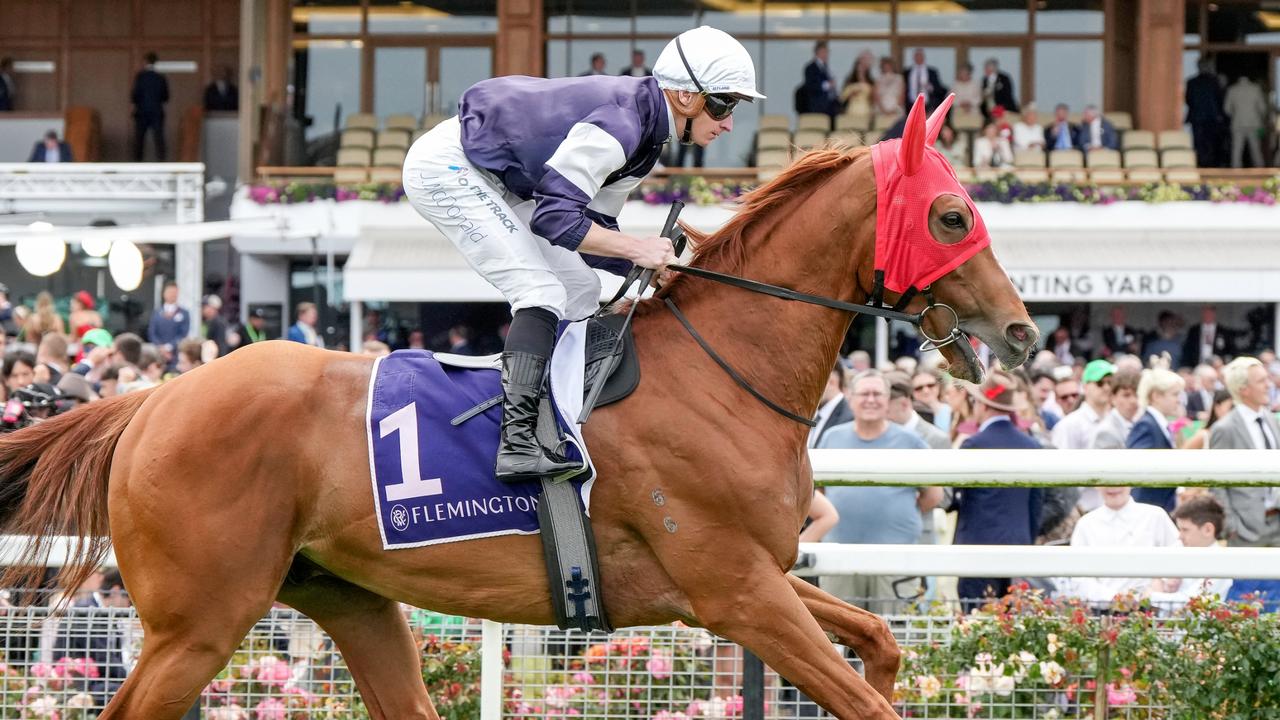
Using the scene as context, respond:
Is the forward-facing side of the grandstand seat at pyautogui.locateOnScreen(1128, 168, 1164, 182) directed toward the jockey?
yes

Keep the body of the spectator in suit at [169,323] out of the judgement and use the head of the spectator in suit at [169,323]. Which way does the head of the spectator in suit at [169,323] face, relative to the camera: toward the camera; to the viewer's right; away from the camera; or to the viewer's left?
toward the camera

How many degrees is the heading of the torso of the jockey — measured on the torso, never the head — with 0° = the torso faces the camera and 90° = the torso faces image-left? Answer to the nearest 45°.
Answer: approximately 270°

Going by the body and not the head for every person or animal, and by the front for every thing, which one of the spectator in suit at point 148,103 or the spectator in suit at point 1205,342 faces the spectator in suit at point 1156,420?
the spectator in suit at point 1205,342

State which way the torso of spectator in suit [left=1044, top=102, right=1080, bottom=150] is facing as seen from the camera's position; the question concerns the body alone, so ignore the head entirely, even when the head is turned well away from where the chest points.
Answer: toward the camera

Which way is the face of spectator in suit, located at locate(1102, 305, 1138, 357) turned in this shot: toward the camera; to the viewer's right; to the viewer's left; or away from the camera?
toward the camera

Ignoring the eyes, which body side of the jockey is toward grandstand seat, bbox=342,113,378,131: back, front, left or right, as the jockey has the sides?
left

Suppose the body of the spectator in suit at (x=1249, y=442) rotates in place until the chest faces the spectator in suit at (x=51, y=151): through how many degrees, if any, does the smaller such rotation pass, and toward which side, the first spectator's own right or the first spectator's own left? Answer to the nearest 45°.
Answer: approximately 180°

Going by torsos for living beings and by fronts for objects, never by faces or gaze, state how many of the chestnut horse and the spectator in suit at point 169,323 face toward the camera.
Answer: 1

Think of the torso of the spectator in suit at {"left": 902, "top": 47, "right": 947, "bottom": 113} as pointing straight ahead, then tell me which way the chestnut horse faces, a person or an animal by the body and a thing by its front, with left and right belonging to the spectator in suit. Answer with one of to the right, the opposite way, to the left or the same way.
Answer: to the left

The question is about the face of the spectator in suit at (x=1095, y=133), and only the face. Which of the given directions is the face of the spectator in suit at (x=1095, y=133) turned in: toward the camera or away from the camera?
toward the camera

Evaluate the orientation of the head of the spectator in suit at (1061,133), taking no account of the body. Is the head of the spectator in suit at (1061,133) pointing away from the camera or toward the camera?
toward the camera

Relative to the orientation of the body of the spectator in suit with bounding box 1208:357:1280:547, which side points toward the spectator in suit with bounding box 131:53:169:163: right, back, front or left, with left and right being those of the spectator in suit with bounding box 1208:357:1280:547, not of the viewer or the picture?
back

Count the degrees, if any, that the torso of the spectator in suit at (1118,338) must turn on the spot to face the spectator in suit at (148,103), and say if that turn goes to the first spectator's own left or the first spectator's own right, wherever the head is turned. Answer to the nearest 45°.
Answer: approximately 90° to the first spectator's own right

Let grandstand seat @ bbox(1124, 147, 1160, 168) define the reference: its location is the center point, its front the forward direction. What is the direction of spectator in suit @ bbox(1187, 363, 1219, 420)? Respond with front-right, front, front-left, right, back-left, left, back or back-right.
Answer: front

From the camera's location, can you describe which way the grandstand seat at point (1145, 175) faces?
facing the viewer

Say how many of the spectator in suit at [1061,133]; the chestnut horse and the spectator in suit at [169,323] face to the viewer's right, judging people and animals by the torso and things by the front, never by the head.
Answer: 1

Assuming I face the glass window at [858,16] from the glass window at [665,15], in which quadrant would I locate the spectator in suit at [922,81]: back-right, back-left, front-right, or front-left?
front-right

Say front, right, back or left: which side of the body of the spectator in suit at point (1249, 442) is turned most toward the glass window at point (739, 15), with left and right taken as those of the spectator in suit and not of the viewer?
back

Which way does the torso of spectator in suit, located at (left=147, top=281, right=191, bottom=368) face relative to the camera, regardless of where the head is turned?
toward the camera
